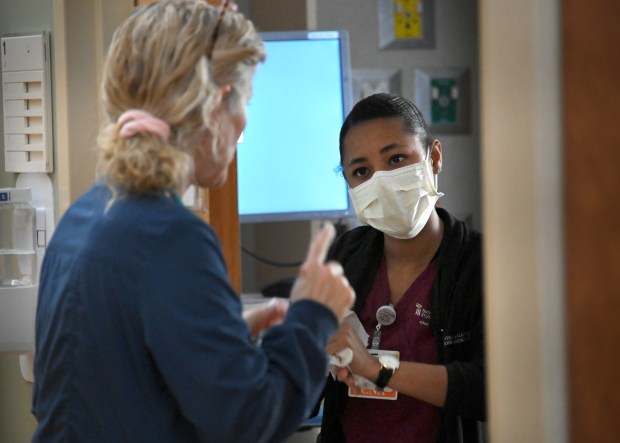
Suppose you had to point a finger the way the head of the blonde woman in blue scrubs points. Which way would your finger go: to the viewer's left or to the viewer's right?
to the viewer's right

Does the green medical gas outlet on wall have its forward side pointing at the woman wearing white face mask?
yes

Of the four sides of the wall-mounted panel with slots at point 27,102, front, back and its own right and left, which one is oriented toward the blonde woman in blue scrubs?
front

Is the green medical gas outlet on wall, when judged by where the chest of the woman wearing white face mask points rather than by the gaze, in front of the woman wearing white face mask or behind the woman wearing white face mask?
behind

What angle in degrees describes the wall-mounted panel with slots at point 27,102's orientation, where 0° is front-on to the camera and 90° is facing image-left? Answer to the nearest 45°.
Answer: approximately 0°

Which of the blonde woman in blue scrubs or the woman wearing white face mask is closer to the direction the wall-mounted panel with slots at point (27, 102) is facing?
the blonde woman in blue scrubs

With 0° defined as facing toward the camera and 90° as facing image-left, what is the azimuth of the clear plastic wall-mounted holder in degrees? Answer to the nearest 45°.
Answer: approximately 0°

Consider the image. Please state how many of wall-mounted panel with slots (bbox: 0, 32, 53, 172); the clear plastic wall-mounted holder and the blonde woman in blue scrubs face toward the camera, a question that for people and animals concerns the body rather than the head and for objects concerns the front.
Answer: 2

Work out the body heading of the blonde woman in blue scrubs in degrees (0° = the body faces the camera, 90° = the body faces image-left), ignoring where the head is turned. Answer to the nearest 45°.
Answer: approximately 225°

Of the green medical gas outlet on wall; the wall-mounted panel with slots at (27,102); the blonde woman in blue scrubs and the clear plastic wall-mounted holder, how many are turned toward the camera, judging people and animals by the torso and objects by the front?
3
